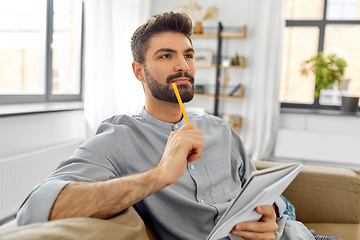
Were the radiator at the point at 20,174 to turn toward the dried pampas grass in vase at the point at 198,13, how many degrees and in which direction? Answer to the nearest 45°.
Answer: approximately 90° to its left

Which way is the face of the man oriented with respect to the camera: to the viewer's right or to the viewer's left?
to the viewer's right

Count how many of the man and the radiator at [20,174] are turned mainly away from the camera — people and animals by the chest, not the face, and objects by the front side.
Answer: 0

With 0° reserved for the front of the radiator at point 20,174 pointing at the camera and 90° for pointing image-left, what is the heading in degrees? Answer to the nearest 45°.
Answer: approximately 315°

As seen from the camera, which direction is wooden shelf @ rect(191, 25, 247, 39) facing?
toward the camera

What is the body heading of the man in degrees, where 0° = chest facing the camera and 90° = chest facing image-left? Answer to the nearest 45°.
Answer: approximately 315°

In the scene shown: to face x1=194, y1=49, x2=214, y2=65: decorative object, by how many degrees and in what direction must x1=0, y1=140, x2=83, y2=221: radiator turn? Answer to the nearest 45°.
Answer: approximately 90° to its left

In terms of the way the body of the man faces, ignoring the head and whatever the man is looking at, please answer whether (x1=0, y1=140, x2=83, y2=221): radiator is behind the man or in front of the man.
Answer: behind

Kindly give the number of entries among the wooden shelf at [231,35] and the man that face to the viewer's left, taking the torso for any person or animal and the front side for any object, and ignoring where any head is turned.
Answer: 0
